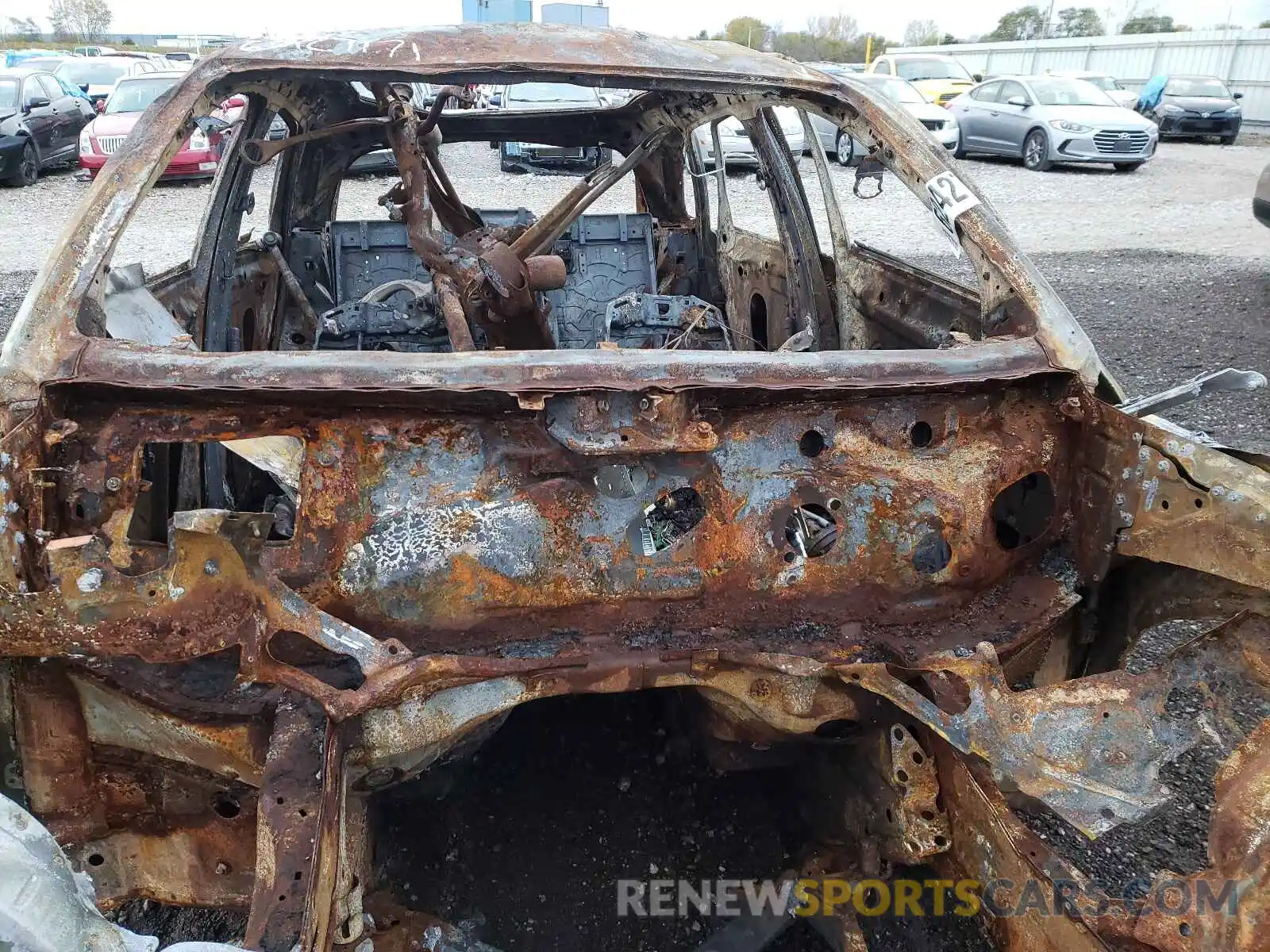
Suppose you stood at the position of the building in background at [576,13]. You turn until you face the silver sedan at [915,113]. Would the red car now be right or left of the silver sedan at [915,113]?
right

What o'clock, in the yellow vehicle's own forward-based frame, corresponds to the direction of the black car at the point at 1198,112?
The black car is roughly at 10 o'clock from the yellow vehicle.

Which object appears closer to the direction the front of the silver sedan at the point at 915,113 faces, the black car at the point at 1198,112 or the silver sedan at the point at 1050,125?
the silver sedan

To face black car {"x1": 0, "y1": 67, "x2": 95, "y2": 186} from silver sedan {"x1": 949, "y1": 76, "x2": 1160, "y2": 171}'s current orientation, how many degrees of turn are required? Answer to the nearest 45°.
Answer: approximately 90° to its right

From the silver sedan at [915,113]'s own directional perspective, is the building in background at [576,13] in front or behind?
behind

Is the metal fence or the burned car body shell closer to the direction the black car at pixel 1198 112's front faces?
the burned car body shell

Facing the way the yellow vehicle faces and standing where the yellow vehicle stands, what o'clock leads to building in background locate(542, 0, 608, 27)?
The building in background is roughly at 5 o'clock from the yellow vehicle.

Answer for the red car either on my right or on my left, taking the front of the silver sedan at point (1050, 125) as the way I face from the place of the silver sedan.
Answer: on my right
